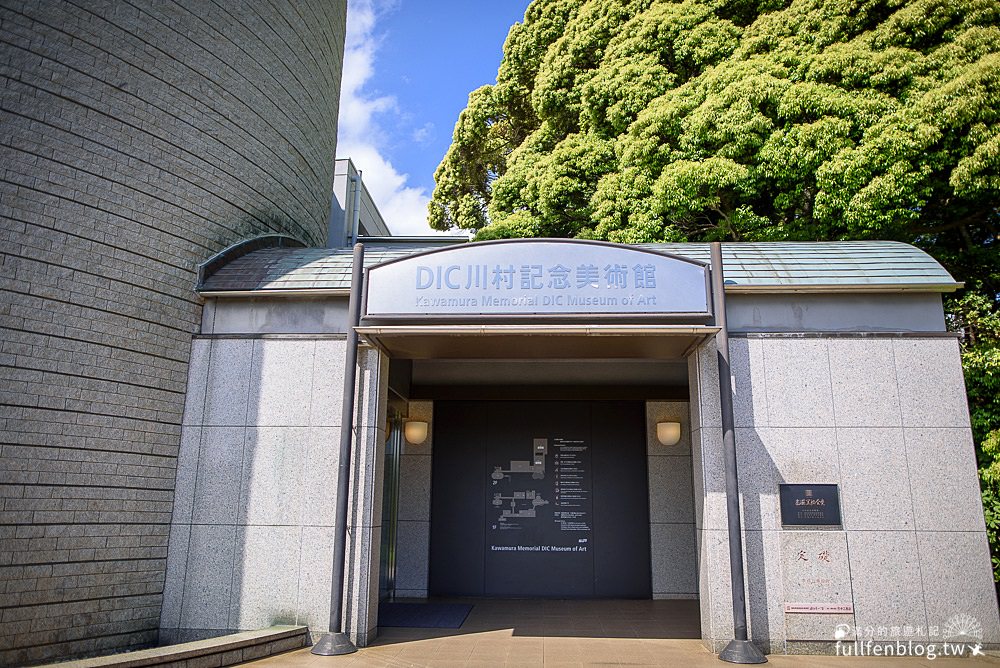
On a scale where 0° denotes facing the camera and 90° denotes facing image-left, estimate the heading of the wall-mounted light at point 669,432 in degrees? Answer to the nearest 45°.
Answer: approximately 0°

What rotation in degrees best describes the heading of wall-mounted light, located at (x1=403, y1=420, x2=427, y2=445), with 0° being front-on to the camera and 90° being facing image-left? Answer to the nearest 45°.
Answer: approximately 0°

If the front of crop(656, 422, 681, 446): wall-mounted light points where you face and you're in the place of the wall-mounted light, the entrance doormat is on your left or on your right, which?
on your right

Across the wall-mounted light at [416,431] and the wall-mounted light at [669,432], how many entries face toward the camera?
2

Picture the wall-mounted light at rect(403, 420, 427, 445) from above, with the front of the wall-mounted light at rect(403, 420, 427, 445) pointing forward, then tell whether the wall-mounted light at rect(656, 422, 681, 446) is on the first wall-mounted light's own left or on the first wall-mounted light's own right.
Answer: on the first wall-mounted light's own left

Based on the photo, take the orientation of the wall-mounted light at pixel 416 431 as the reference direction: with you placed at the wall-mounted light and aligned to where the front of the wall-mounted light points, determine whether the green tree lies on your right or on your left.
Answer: on your left
